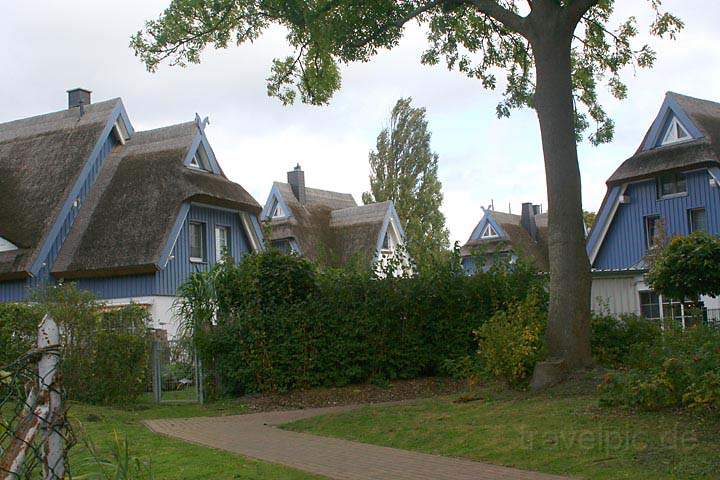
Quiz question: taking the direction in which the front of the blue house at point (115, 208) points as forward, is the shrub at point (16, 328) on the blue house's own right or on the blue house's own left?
on the blue house's own right

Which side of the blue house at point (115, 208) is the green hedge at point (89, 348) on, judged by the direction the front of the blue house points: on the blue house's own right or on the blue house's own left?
on the blue house's own right

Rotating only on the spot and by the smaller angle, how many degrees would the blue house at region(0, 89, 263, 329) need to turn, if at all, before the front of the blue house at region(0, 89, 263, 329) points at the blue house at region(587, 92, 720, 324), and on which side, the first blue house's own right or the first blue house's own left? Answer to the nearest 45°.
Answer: approximately 45° to the first blue house's own left

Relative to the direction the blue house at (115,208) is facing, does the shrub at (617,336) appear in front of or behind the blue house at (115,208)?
in front

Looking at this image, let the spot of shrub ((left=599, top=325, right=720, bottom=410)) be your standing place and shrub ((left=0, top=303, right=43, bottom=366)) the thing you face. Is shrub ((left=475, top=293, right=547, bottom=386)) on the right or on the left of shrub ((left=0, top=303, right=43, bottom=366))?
right

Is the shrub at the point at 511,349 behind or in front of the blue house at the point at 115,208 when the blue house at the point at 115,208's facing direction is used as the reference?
in front

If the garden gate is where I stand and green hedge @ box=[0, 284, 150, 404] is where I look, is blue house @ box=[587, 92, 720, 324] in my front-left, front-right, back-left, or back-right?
back-right

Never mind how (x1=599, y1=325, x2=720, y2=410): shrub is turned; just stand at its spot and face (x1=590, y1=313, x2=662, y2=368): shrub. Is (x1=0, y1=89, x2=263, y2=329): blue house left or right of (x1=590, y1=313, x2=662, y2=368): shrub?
left

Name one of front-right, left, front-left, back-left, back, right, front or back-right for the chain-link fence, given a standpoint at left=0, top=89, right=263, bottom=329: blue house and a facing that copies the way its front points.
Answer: front-right

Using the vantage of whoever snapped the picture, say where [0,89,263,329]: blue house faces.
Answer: facing the viewer and to the right of the viewer
